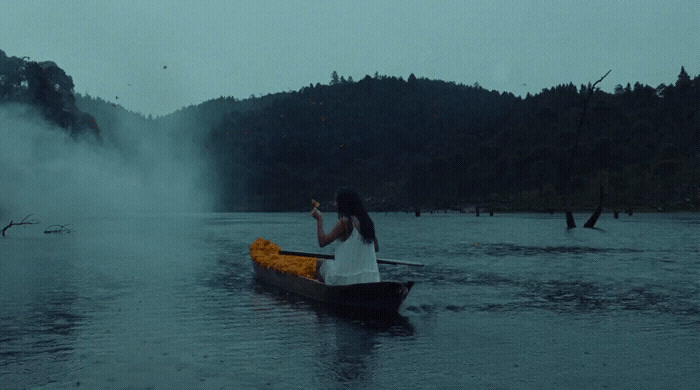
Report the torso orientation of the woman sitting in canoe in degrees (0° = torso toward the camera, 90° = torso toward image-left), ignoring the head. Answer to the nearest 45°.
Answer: approximately 135°
